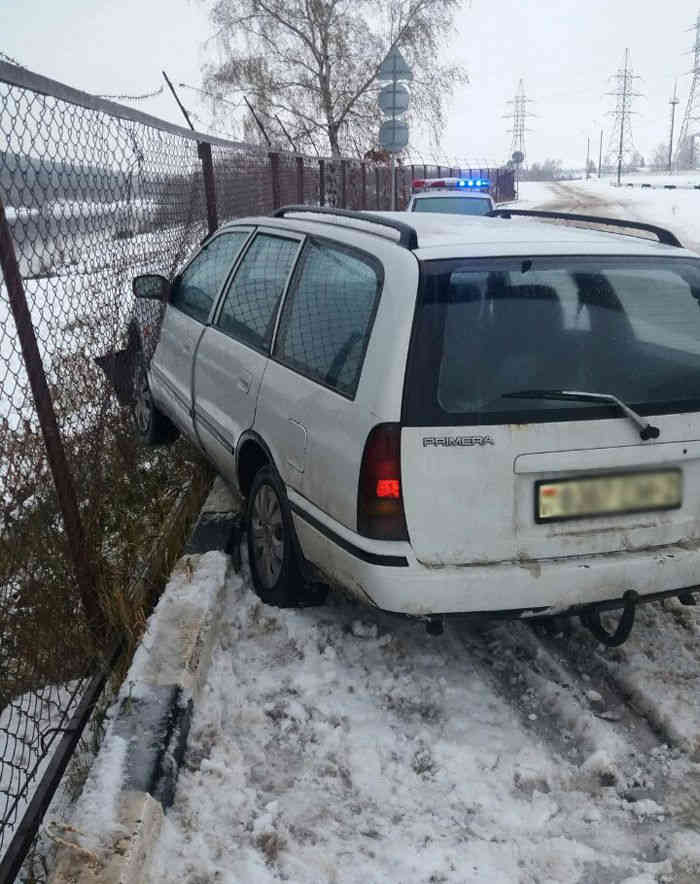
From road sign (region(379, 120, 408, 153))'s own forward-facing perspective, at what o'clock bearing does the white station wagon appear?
The white station wagon is roughly at 6 o'clock from the road sign.

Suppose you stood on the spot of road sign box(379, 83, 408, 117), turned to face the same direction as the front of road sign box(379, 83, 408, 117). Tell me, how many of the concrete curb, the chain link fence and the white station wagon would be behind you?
3

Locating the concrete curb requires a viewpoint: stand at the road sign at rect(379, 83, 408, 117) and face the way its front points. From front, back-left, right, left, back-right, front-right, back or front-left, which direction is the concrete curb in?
back

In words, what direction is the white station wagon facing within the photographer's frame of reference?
facing away from the viewer and to the left of the viewer

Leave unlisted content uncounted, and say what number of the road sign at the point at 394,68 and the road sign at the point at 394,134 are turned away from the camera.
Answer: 2

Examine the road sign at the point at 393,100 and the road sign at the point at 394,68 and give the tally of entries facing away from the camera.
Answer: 2

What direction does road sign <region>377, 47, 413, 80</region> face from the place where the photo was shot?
facing away from the viewer

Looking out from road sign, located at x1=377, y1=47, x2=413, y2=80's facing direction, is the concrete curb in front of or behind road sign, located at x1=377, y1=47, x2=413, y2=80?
behind

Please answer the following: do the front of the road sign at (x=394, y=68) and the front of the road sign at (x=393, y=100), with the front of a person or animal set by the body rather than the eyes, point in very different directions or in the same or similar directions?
same or similar directions

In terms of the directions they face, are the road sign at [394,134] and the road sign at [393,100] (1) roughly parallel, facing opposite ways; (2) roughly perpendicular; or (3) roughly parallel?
roughly parallel

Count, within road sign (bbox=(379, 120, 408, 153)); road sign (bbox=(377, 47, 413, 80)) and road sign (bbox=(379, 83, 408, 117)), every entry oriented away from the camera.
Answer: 3

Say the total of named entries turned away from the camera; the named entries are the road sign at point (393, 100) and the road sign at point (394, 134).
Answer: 2

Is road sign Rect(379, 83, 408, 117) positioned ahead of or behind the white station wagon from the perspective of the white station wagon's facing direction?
ahead

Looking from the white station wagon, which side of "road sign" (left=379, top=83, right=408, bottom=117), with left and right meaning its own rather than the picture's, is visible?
back

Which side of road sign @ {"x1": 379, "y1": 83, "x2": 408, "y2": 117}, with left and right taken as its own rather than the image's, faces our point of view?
back

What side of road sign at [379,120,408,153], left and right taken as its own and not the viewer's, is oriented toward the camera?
back

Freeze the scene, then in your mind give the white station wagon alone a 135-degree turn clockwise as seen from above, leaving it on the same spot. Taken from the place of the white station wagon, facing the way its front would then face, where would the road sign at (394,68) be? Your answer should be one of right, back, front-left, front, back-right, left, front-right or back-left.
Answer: left

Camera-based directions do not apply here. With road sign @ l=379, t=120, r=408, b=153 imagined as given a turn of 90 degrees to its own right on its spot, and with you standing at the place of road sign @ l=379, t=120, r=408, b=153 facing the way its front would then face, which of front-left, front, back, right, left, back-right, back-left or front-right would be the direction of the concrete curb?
right
